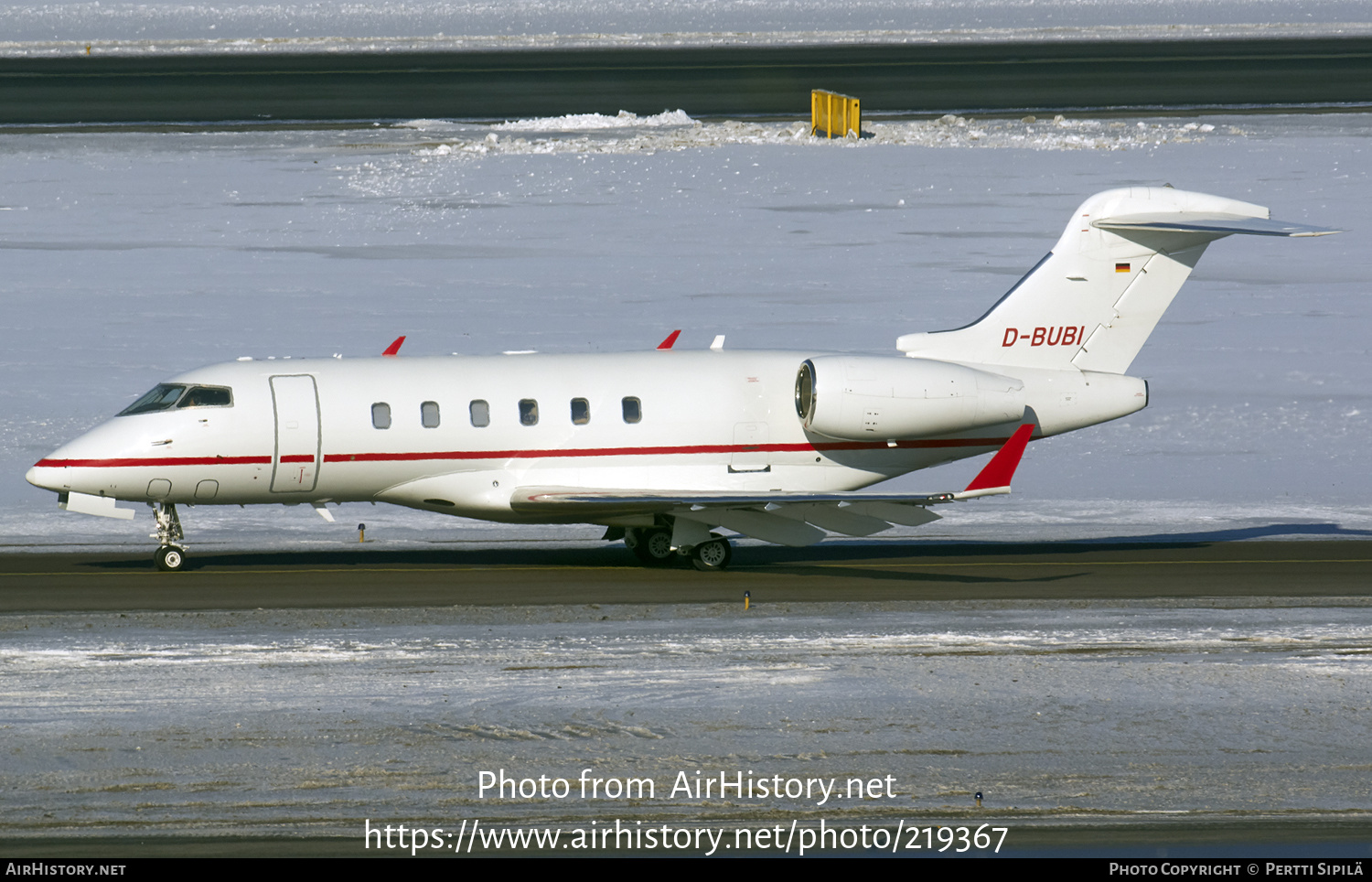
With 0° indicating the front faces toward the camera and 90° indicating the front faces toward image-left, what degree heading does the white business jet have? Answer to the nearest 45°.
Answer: approximately 90°
